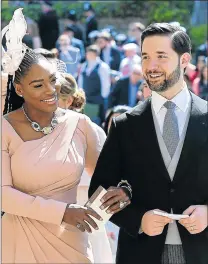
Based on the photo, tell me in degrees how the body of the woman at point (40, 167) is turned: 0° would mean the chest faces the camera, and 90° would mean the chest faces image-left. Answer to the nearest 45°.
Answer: approximately 315°

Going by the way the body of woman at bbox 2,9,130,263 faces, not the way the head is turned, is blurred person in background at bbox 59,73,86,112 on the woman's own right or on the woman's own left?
on the woman's own left

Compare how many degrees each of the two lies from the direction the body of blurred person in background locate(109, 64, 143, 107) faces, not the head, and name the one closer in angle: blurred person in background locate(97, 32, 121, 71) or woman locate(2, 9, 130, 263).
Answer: the woman

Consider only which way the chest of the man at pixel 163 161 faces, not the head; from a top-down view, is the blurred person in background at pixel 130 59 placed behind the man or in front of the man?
behind

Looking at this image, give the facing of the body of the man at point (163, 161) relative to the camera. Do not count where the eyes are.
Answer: toward the camera

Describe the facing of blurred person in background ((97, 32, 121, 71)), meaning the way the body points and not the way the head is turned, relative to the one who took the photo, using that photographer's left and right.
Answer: facing the viewer and to the left of the viewer

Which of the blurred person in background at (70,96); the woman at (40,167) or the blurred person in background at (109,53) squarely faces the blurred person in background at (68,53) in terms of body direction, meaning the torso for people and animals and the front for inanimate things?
the blurred person in background at (109,53)

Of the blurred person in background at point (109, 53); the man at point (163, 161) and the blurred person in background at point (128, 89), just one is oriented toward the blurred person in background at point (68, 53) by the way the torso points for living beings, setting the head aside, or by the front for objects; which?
the blurred person in background at point (109, 53)

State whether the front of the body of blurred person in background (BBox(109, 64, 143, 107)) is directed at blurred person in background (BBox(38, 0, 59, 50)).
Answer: no
